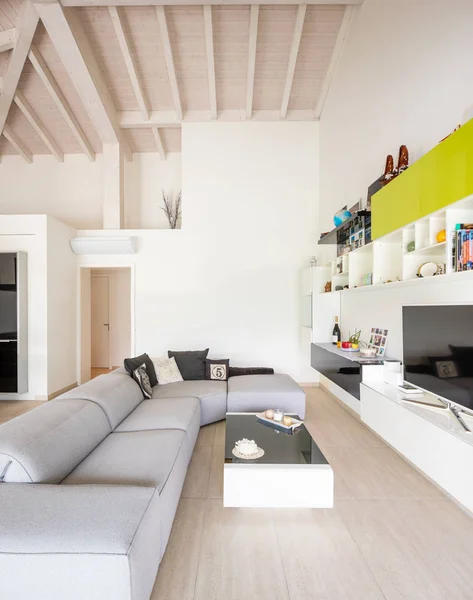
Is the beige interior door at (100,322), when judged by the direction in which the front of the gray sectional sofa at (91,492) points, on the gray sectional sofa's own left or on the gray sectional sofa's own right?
on the gray sectional sofa's own left

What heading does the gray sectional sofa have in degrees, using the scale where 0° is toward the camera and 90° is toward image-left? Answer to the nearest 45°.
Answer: approximately 270°

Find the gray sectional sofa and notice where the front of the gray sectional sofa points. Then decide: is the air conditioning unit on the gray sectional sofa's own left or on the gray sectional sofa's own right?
on the gray sectional sofa's own left

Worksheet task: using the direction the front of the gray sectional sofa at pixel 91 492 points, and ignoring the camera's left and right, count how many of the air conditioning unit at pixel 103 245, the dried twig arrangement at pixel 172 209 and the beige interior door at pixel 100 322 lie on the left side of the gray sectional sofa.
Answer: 3

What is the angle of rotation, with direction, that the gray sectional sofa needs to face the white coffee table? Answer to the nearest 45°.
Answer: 0° — it already faces it

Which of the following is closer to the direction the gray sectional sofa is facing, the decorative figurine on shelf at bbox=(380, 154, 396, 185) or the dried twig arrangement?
the decorative figurine on shelf
